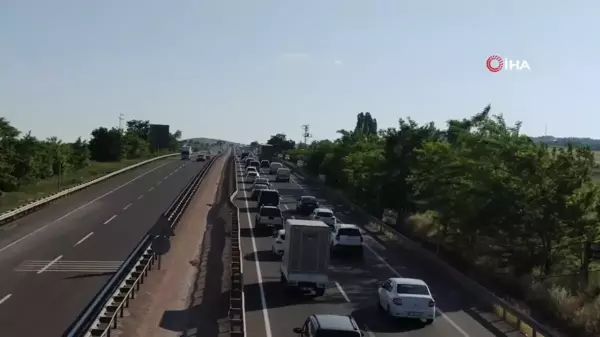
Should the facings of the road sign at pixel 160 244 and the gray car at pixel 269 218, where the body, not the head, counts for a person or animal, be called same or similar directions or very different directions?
same or similar directions

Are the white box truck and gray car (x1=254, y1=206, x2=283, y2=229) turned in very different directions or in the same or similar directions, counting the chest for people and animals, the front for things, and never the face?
same or similar directions

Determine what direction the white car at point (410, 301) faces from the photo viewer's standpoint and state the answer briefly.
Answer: facing away from the viewer and to the left of the viewer

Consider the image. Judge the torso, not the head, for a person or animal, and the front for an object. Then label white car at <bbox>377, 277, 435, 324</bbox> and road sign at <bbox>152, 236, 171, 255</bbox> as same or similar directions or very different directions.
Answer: same or similar directions

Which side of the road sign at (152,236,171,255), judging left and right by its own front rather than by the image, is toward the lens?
back

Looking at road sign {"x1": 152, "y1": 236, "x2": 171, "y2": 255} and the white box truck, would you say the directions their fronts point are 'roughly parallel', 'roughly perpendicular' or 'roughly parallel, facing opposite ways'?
roughly parallel

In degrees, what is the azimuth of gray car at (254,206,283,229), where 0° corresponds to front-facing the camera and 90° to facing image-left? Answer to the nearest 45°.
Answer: approximately 180°

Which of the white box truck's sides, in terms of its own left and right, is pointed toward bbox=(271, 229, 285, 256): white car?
front

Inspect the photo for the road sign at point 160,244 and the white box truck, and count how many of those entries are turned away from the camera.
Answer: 2

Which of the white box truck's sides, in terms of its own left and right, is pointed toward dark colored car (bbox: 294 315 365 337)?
back

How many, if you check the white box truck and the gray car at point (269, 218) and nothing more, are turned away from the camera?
2

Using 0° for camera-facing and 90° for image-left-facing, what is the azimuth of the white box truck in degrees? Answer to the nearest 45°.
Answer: approximately 180°

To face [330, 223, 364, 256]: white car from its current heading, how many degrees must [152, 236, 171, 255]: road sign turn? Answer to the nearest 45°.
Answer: approximately 45° to its right

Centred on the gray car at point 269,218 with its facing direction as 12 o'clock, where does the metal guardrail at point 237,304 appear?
The metal guardrail is roughly at 6 o'clock from the gray car.

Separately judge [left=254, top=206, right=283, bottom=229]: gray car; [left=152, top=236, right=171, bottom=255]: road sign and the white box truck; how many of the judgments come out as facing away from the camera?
3
